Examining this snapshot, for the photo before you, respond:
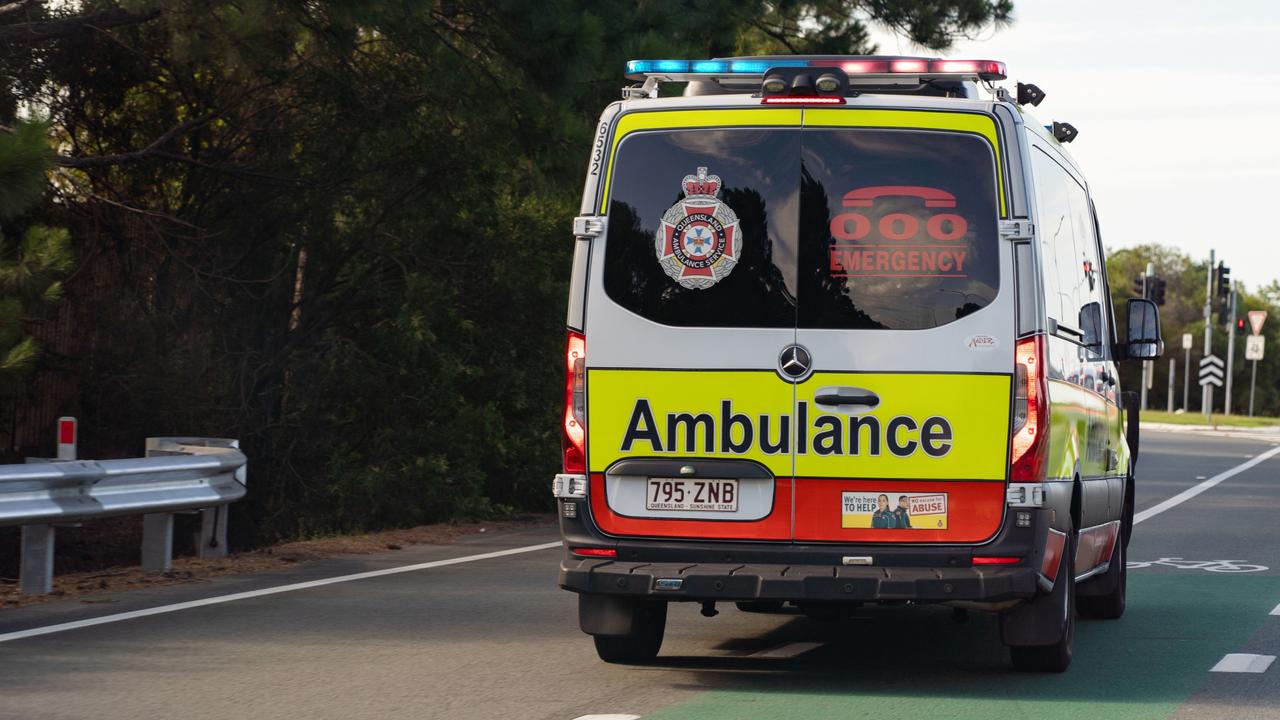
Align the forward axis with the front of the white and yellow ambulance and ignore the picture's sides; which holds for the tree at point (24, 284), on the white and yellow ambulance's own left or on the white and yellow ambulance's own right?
on the white and yellow ambulance's own left

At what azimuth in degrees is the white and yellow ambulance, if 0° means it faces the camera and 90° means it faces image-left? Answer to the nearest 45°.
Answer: approximately 180°

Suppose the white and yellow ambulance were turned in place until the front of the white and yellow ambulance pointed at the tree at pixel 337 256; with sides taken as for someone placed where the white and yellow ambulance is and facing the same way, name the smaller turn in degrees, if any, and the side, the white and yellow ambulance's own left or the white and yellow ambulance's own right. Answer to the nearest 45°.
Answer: approximately 45° to the white and yellow ambulance's own left

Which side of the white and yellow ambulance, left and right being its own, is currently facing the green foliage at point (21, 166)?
left

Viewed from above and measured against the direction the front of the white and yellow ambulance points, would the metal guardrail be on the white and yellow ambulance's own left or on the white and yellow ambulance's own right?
on the white and yellow ambulance's own left
